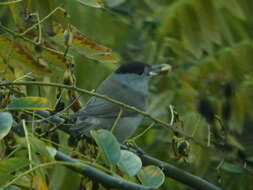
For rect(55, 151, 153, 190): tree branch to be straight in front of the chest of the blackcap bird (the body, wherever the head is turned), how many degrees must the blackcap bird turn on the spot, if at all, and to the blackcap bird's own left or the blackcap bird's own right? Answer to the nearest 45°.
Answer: approximately 90° to the blackcap bird's own right

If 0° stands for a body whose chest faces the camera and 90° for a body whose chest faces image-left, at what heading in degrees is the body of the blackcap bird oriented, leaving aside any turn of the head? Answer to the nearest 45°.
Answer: approximately 270°

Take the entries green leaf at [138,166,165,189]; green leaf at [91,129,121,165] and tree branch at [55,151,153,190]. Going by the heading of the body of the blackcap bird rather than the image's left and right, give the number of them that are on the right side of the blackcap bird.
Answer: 3

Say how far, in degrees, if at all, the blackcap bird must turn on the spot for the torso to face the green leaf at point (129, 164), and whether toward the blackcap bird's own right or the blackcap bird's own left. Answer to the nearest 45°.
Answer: approximately 90° to the blackcap bird's own right
